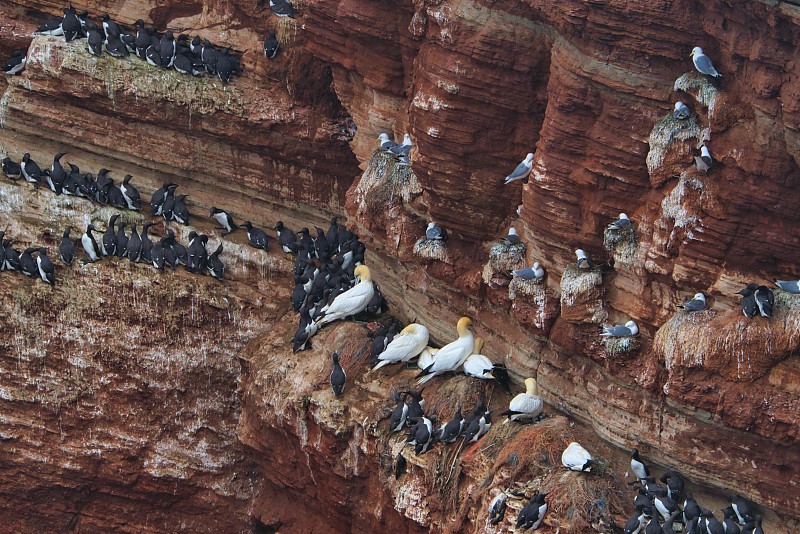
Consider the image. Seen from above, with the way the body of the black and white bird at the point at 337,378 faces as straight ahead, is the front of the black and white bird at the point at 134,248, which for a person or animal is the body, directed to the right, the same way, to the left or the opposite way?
the same way

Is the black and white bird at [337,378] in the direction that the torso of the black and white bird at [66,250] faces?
no

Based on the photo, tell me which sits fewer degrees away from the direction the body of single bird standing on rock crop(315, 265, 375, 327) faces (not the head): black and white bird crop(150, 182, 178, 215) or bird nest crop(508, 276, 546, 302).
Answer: the bird nest

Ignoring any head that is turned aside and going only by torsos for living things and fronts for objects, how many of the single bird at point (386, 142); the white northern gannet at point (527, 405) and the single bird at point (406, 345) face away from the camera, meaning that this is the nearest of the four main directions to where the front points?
0

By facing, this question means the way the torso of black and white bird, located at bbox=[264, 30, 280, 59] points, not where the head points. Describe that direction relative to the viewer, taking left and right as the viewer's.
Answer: facing away from the viewer

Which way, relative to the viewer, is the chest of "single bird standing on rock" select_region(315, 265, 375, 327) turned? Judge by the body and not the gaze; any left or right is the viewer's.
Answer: facing to the right of the viewer

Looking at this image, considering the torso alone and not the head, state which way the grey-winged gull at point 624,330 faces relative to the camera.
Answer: to the viewer's right

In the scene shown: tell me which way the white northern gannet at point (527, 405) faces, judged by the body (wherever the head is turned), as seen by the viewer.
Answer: to the viewer's right
